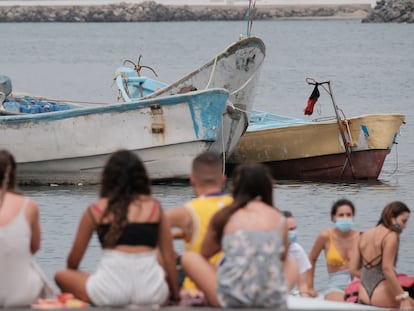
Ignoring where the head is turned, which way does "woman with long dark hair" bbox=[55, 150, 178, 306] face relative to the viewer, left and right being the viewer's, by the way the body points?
facing away from the viewer

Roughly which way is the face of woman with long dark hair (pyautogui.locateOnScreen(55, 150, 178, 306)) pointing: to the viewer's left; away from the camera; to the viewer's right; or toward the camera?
away from the camera

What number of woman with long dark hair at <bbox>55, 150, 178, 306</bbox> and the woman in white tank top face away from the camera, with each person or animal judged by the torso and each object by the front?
2

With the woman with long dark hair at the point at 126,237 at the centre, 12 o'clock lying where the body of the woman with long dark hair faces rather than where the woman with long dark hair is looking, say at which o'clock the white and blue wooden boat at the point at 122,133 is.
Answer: The white and blue wooden boat is roughly at 12 o'clock from the woman with long dark hair.

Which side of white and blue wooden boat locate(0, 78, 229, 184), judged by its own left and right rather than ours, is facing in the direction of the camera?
right

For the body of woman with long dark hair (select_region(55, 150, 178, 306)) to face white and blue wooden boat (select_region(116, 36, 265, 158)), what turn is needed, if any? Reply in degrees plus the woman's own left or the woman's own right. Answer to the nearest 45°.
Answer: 0° — they already face it

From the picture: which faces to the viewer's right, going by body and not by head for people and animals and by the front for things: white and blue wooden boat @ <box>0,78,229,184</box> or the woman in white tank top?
the white and blue wooden boat

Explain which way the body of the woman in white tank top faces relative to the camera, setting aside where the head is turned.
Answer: away from the camera

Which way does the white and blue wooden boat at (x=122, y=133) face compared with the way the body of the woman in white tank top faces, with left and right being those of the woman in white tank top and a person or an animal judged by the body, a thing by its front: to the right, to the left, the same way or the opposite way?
to the right

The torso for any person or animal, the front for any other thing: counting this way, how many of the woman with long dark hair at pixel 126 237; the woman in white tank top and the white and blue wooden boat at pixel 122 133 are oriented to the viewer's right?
1

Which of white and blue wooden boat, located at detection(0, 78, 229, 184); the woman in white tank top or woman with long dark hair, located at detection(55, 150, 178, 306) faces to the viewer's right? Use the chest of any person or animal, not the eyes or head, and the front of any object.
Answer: the white and blue wooden boat

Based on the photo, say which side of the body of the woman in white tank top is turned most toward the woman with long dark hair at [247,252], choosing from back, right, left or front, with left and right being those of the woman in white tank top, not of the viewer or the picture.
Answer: right

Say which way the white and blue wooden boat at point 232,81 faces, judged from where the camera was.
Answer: facing the viewer and to the right of the viewer

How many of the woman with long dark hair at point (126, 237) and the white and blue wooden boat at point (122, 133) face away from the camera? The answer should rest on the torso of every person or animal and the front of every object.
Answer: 1
